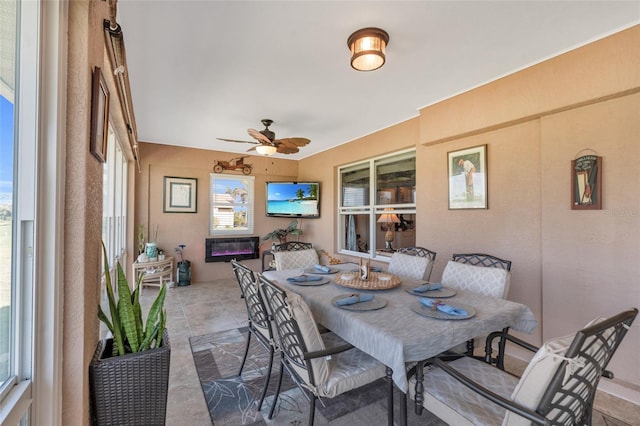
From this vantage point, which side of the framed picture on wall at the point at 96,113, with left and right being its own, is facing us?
right

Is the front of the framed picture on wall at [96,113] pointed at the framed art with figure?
yes

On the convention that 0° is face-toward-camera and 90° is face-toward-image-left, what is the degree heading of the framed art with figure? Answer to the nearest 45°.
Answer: approximately 45°

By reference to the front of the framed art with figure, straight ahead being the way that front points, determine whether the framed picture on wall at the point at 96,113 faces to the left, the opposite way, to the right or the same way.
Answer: the opposite way

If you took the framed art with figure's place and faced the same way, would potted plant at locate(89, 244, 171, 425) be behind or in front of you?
in front

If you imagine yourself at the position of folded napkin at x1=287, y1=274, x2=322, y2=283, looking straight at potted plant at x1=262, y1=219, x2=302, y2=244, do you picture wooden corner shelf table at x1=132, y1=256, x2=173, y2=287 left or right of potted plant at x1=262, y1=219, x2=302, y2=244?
left

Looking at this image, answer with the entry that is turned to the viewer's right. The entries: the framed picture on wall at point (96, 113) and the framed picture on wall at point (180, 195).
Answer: the framed picture on wall at point (96, 113)

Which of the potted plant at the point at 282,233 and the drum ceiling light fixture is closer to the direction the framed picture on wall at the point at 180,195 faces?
the drum ceiling light fixture

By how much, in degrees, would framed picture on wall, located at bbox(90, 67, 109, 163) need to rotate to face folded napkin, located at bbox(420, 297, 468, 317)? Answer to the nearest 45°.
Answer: approximately 45° to its right

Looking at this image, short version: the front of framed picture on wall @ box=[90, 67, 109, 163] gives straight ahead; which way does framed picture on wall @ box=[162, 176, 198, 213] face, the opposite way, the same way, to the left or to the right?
to the right

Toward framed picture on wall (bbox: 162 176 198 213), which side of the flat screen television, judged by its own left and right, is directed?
right

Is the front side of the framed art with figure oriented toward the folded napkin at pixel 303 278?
yes

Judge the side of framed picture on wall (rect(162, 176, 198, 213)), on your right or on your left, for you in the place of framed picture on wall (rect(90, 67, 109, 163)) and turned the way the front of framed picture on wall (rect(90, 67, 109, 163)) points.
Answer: on your left

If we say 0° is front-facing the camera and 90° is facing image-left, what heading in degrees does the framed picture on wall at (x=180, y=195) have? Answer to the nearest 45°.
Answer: approximately 0°

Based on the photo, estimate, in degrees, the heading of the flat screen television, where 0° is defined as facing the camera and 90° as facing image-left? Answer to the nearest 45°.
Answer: approximately 0°
